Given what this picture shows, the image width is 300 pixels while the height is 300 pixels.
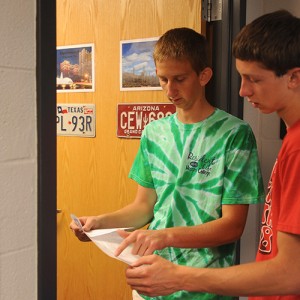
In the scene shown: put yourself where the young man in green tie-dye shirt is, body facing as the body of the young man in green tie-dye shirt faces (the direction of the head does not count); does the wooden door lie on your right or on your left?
on your right

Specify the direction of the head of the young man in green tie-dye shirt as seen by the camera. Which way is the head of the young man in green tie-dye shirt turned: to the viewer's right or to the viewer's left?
to the viewer's left

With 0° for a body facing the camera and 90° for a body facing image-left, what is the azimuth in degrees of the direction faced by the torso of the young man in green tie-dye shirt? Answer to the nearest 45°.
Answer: approximately 45°
